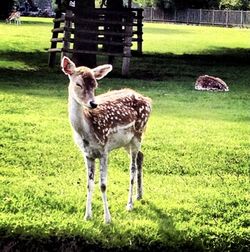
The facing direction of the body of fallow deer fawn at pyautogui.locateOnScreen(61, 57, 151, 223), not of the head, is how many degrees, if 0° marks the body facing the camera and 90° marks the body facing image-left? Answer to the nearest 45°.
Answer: approximately 45°
